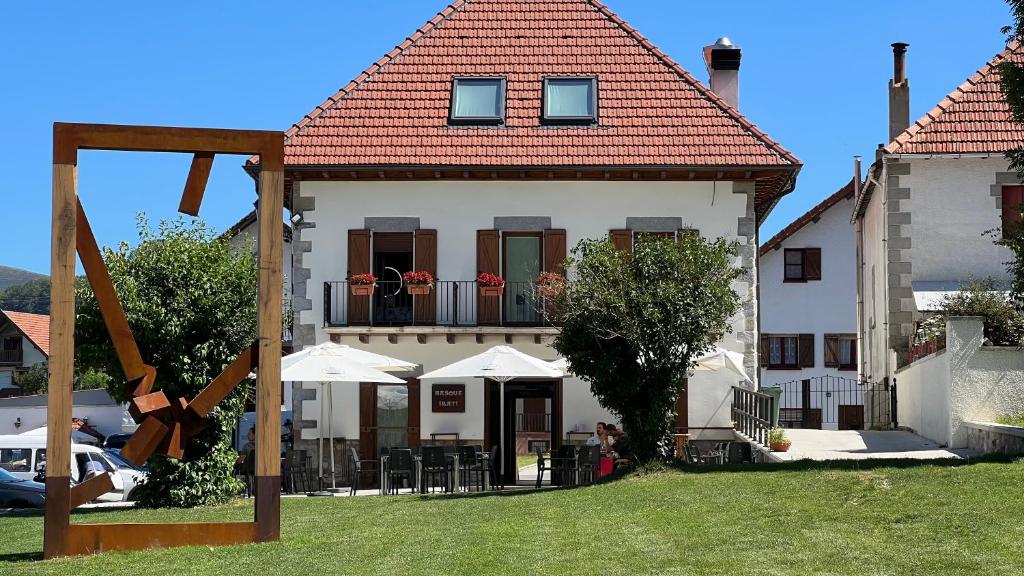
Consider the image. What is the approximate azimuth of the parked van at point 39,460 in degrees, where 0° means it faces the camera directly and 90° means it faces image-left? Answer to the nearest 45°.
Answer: approximately 270°

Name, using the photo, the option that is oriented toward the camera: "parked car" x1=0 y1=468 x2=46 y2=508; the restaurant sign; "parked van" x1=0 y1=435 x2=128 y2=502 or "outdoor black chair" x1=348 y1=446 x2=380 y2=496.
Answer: the restaurant sign

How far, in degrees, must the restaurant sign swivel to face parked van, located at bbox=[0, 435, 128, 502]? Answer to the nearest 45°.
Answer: approximately 90° to its right

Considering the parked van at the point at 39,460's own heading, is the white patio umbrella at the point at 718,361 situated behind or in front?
in front

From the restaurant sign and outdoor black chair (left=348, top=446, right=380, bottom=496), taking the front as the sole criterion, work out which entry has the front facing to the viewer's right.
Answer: the outdoor black chair

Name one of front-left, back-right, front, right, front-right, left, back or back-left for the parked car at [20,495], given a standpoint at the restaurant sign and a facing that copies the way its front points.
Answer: right

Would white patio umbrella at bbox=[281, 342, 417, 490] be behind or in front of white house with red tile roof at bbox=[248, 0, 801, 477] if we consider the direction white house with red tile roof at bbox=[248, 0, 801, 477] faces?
in front

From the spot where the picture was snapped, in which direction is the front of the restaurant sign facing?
facing the viewer

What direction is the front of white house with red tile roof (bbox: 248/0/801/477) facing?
toward the camera

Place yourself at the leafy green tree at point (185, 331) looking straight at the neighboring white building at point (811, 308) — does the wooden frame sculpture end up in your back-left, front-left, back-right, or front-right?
back-right

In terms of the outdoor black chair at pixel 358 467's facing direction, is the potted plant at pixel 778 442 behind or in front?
in front

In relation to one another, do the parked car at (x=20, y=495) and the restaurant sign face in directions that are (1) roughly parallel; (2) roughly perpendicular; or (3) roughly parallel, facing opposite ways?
roughly perpendicular

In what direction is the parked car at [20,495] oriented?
to the viewer's right

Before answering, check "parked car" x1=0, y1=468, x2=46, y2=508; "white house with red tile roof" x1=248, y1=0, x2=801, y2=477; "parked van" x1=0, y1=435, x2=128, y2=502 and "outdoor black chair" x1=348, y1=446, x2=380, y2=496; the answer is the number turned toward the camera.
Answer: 1
